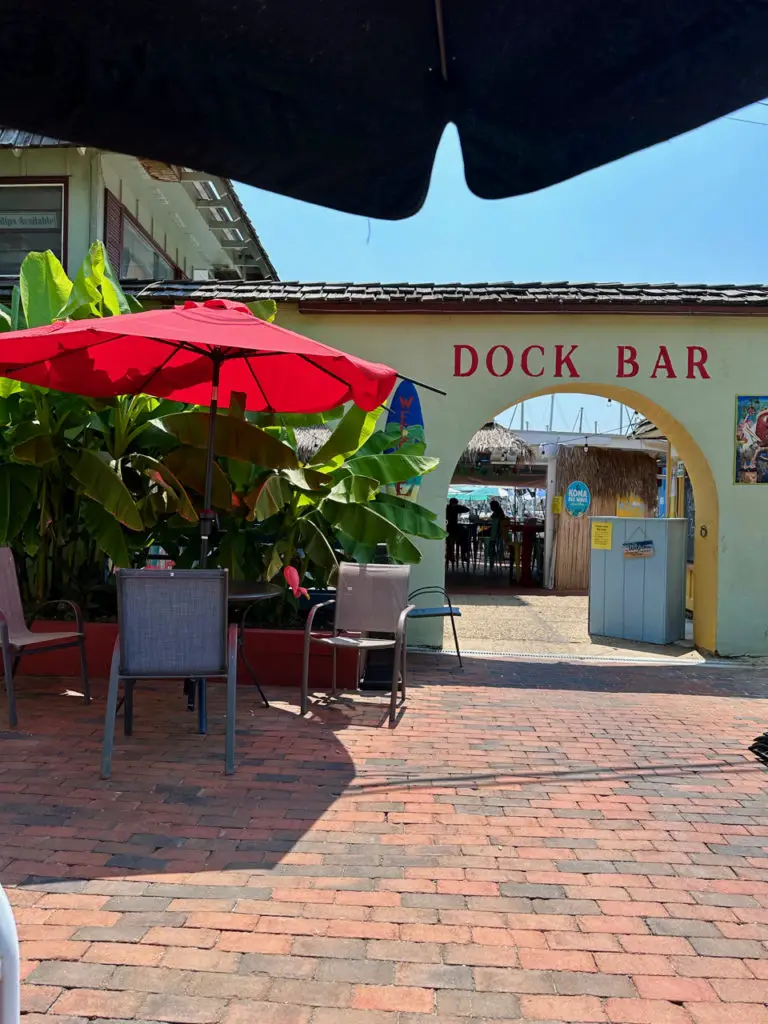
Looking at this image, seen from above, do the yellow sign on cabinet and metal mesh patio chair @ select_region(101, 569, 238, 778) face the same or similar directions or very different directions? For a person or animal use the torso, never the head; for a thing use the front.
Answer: very different directions

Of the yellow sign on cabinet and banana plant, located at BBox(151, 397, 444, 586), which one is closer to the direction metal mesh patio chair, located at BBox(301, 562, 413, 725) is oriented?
the banana plant

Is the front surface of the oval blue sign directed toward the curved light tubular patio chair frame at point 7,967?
yes

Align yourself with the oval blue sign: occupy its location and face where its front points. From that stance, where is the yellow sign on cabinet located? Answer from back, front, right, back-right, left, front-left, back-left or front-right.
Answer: front

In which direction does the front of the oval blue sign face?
toward the camera

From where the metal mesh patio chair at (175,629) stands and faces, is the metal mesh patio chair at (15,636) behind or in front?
in front

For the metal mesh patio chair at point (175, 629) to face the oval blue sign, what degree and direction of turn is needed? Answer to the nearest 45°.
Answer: approximately 45° to its right

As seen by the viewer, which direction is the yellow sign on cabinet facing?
toward the camera

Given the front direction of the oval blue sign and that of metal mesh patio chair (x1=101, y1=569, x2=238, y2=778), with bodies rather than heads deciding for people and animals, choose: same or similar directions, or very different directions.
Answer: very different directions

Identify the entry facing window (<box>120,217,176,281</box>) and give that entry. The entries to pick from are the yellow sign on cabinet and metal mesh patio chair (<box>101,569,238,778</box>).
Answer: the metal mesh patio chair

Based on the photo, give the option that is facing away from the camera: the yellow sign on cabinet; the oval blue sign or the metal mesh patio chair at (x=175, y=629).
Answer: the metal mesh patio chair

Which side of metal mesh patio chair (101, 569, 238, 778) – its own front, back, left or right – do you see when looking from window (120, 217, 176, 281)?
front

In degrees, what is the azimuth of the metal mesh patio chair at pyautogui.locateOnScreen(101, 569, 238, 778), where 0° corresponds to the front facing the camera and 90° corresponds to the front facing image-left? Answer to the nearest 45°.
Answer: approximately 180°

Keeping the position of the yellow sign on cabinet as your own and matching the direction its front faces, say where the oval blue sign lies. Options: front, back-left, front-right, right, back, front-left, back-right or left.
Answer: back
